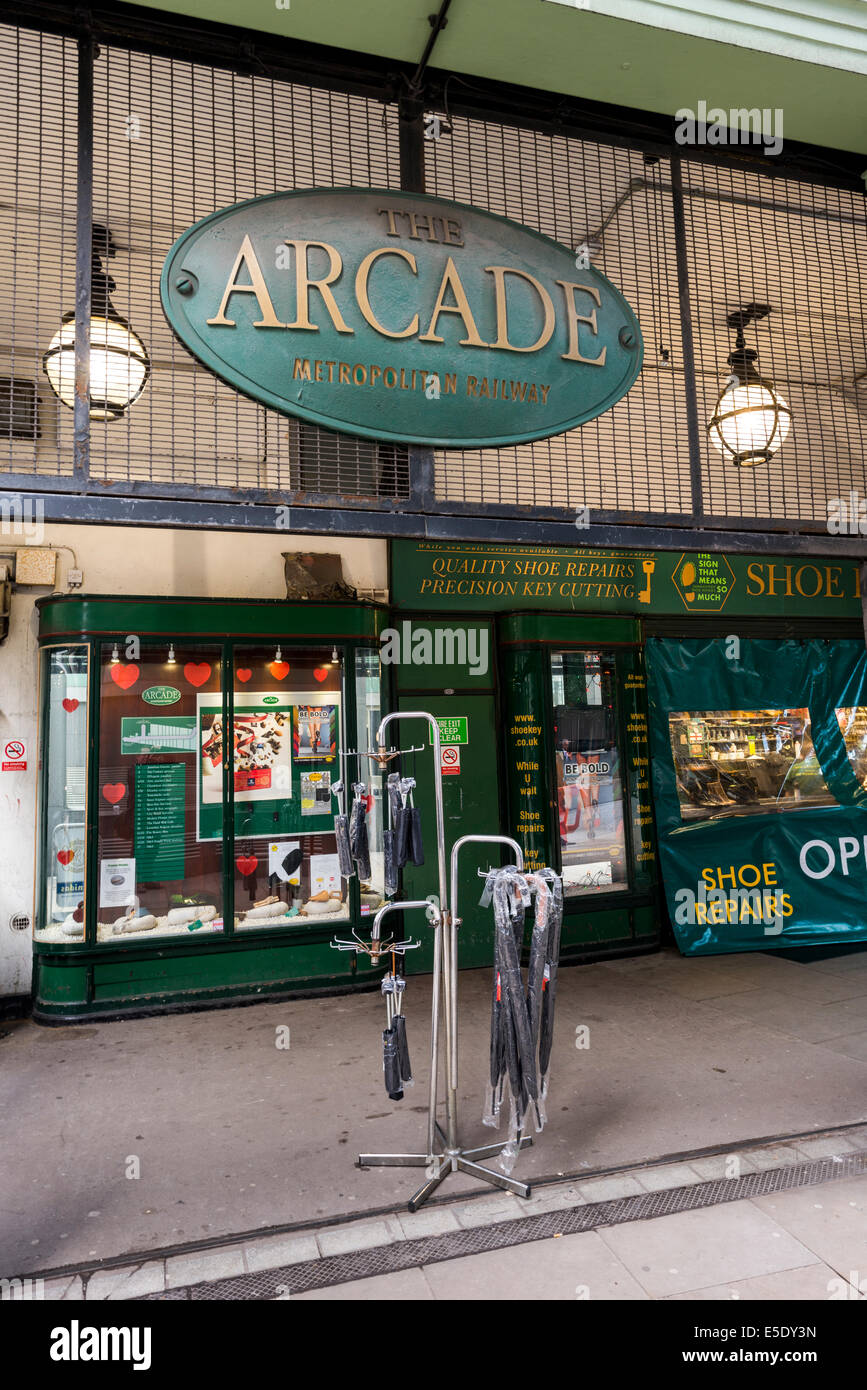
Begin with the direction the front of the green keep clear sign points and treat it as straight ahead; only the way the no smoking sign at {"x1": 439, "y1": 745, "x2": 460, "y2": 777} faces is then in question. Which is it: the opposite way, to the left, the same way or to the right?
the same way

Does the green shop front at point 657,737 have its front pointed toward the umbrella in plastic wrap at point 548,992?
yes

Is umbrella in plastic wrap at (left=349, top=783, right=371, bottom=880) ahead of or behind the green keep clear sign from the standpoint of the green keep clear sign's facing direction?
ahead

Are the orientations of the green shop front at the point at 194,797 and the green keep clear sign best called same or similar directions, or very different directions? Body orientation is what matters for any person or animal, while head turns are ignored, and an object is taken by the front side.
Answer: same or similar directions

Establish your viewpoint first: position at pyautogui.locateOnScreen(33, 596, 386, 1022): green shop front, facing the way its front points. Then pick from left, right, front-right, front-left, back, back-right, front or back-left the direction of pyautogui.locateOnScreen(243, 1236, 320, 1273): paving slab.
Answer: front

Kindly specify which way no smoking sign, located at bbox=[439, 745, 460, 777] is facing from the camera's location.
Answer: facing the viewer

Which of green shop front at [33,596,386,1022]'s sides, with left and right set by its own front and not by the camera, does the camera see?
front

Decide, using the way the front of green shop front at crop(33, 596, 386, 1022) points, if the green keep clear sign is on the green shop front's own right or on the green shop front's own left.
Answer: on the green shop front's own left

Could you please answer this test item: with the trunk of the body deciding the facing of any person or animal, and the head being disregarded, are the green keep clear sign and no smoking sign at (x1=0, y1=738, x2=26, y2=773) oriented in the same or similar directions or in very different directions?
same or similar directions
